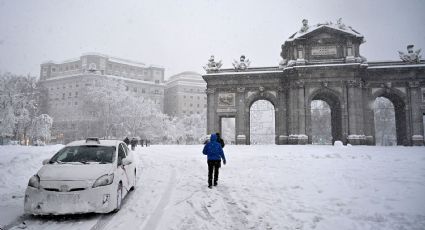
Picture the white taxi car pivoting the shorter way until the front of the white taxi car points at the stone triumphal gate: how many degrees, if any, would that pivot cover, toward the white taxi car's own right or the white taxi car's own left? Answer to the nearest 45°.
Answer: approximately 180°

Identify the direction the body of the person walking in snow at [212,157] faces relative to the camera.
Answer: away from the camera

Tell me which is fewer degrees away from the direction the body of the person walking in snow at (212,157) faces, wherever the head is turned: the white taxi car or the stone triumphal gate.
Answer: the stone triumphal gate

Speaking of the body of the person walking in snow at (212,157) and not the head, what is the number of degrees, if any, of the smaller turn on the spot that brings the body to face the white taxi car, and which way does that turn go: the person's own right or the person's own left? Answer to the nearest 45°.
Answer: approximately 135° to the person's own left

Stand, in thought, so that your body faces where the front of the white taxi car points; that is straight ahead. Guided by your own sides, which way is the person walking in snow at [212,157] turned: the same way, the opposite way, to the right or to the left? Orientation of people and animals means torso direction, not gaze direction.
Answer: the opposite way

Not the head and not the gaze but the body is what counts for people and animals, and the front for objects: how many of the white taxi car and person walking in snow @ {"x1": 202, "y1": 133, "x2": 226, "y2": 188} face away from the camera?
1

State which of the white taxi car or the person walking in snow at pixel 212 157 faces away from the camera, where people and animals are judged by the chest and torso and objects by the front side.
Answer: the person walking in snow

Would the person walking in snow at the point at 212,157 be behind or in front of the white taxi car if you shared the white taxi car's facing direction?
behind

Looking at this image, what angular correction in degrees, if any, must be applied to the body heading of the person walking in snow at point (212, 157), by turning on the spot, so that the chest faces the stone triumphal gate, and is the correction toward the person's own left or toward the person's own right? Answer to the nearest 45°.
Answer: approximately 45° to the person's own right
